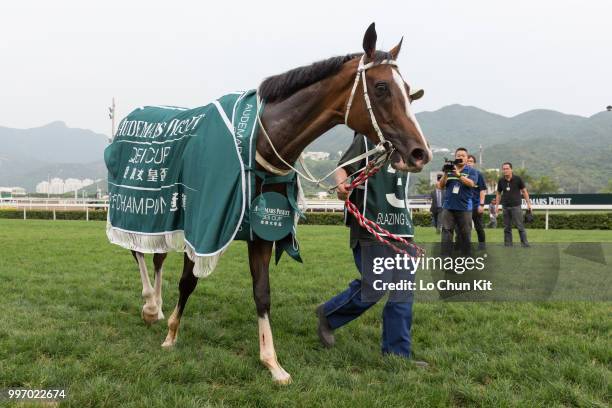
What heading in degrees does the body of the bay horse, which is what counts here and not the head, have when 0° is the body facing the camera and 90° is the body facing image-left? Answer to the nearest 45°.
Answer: approximately 315°

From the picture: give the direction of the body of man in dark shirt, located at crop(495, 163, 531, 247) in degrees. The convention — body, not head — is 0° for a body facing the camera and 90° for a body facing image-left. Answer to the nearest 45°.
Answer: approximately 0°

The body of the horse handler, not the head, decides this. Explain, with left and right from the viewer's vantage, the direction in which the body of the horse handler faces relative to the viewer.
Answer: facing the viewer and to the right of the viewer

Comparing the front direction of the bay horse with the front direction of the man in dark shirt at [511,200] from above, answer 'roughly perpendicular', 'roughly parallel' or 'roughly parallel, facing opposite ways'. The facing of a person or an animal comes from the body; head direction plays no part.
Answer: roughly perpendicular

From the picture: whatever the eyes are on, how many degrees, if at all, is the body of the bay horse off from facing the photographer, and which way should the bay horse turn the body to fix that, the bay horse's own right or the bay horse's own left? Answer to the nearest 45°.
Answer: approximately 90° to the bay horse's own left

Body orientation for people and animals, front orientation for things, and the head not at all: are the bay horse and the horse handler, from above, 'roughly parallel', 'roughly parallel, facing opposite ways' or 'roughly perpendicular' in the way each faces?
roughly parallel

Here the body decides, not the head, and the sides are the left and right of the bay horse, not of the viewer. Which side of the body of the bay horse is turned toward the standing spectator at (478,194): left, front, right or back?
left
